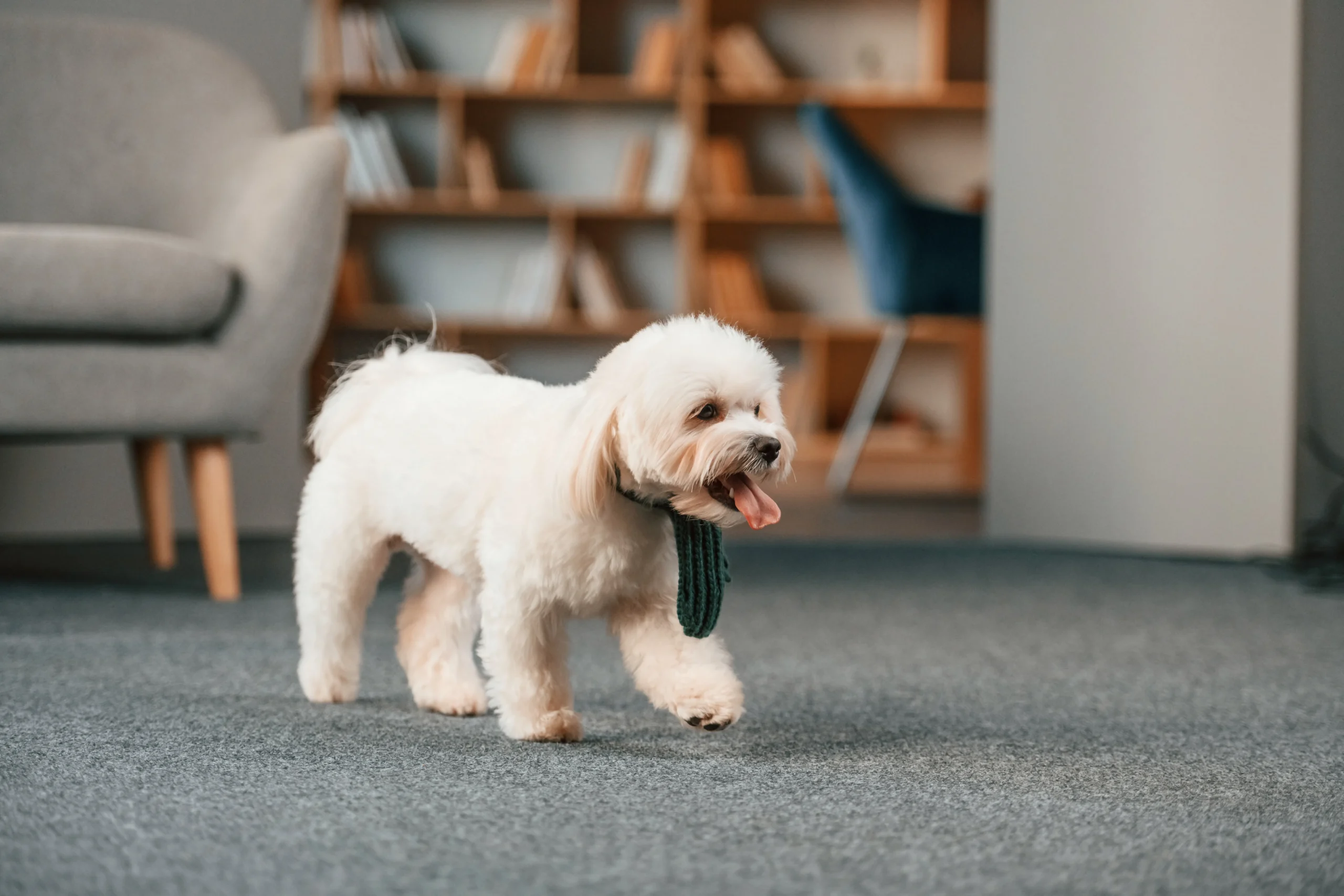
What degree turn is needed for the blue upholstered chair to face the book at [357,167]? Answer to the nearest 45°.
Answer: approximately 135° to its left

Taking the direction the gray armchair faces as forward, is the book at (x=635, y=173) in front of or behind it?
behind

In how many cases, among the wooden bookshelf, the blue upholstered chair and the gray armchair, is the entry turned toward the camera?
2

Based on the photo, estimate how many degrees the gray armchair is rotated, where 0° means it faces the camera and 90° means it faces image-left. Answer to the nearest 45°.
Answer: approximately 0°

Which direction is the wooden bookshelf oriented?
toward the camera

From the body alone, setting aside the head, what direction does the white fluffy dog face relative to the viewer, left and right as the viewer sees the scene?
facing the viewer and to the right of the viewer

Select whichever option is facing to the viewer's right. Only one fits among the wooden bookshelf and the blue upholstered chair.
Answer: the blue upholstered chair

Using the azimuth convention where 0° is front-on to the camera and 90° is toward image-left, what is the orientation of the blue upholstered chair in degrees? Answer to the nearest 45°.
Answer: approximately 270°

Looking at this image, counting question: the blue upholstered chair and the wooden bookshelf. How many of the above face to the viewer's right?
1

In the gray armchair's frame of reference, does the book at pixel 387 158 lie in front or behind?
behind

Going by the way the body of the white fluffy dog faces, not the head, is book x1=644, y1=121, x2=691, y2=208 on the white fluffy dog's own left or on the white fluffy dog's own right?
on the white fluffy dog's own left

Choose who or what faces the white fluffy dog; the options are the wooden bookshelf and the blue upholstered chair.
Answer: the wooden bookshelf
